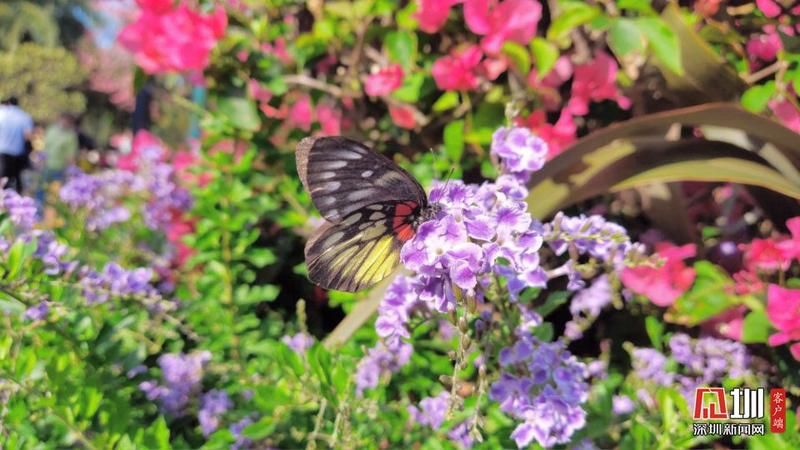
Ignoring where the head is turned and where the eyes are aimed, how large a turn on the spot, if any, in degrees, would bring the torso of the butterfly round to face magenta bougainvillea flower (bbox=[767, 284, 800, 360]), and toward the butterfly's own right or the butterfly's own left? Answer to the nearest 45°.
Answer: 0° — it already faces it

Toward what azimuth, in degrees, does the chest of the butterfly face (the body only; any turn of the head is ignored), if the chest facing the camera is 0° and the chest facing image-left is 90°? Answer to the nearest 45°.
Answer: approximately 270°

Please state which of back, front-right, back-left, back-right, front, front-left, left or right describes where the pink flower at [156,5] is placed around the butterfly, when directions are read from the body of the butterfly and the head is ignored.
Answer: back-left

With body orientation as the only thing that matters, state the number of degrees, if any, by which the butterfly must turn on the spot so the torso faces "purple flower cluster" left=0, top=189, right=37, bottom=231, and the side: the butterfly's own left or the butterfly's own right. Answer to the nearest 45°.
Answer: approximately 135° to the butterfly's own left

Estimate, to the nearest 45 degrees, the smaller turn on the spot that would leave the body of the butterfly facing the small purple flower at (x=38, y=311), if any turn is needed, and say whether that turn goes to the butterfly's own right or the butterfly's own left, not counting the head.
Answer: approximately 135° to the butterfly's own left

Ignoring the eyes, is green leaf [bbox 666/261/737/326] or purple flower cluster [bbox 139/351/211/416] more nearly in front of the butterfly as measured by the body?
the green leaf
